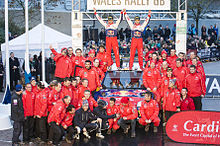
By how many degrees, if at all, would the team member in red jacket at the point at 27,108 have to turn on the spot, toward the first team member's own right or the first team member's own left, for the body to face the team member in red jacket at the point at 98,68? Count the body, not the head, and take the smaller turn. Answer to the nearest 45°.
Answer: approximately 135° to the first team member's own left

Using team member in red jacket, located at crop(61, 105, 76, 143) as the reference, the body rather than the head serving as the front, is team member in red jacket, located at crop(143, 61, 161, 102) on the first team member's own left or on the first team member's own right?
on the first team member's own left

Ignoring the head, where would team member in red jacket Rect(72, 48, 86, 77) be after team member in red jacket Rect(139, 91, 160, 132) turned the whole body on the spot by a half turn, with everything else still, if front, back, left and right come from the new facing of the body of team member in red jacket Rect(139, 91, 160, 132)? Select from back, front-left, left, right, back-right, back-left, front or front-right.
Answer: front-left

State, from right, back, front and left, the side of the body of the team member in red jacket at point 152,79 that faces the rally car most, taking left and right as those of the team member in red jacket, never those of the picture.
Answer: right

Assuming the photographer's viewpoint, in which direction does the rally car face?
facing the viewer

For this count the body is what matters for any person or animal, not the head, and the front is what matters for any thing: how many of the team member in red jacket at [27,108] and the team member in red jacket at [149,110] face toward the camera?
2

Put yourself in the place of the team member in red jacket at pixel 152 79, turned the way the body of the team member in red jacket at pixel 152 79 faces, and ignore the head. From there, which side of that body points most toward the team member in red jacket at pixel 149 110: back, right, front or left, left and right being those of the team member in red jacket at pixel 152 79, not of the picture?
front

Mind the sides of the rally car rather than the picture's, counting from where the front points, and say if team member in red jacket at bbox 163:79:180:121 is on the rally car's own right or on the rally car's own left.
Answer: on the rally car's own left

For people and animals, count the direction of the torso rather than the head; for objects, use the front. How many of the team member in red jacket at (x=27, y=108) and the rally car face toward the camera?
2

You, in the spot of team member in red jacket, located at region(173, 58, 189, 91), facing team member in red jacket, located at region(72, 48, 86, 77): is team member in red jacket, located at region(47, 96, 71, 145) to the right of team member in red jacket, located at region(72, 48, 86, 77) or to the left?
left

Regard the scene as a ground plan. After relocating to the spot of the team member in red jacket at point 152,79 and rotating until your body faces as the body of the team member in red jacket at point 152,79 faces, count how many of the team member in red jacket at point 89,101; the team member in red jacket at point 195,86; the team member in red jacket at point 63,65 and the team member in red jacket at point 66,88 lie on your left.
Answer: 1

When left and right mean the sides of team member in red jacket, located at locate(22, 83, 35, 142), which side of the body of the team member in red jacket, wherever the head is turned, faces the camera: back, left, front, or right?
front

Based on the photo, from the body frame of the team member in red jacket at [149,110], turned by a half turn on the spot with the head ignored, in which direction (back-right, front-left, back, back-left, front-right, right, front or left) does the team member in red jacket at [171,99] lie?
front-right

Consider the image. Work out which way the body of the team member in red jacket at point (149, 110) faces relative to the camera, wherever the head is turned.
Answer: toward the camera
